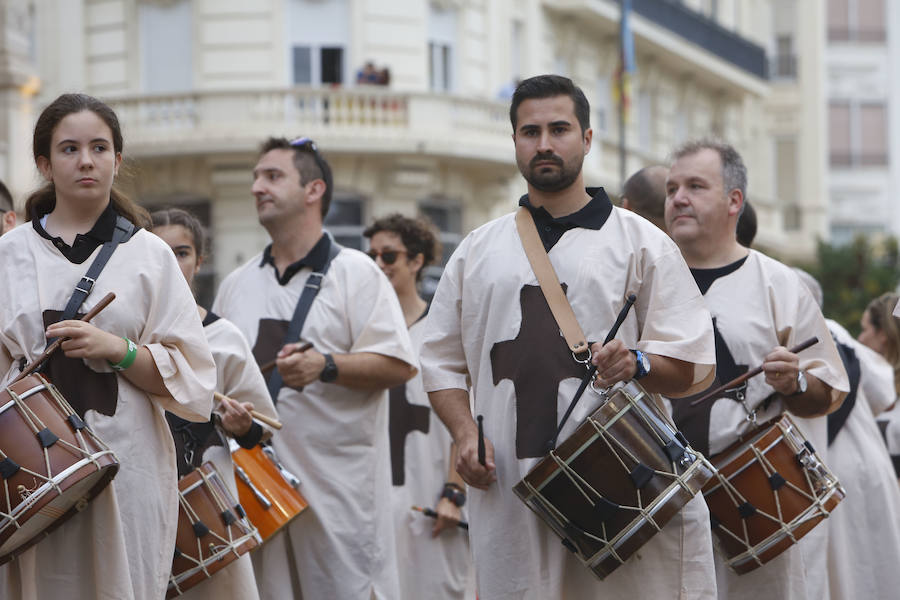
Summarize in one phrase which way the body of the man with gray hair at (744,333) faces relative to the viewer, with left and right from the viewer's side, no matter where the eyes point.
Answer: facing the viewer and to the left of the viewer

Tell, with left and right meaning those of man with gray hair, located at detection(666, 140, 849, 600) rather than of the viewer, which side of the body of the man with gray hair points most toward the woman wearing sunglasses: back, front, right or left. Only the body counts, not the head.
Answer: right

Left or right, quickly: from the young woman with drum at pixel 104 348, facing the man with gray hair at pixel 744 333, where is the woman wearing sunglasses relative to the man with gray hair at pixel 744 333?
left

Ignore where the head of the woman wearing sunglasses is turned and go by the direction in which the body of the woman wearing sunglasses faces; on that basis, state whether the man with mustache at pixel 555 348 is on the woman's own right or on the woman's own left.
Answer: on the woman's own left

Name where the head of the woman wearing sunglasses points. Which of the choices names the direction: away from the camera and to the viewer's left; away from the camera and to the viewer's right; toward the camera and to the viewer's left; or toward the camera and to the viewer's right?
toward the camera and to the viewer's left

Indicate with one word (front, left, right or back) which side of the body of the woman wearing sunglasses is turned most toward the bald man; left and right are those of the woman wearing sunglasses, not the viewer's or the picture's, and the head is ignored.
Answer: left

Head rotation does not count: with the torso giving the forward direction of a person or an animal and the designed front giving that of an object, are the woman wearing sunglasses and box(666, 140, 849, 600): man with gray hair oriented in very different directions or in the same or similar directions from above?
same or similar directions

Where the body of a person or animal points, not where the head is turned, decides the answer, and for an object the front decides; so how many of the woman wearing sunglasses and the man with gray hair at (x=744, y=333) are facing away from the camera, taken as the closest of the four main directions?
0

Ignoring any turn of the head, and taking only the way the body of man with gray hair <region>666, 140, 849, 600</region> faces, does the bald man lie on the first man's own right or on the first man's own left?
on the first man's own right

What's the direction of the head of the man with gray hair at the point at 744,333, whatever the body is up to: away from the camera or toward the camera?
toward the camera

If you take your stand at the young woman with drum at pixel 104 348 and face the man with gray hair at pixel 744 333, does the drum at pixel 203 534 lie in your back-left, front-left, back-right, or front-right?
front-left

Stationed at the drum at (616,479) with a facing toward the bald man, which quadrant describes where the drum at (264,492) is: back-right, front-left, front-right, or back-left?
front-left

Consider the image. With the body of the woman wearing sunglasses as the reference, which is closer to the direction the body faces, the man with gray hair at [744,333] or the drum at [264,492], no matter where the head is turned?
the drum
